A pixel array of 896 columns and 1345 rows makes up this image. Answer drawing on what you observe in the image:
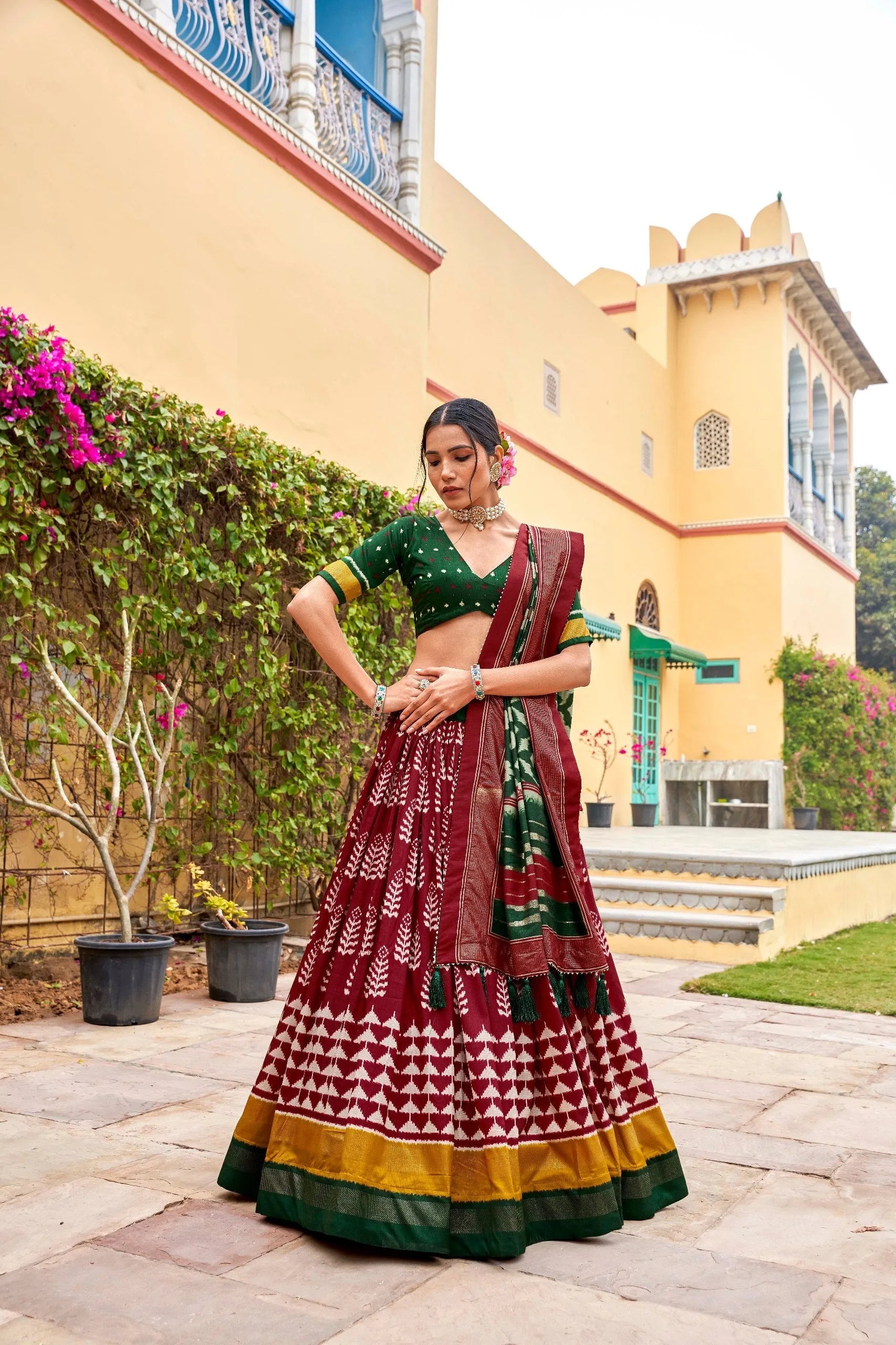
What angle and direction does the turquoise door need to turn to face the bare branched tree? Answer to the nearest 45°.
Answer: approximately 45° to its right

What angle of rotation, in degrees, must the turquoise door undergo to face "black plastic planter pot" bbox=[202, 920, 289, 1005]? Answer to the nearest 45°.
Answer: approximately 45° to its right

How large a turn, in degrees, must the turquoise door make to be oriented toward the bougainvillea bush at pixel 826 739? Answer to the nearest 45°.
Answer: approximately 90° to its left

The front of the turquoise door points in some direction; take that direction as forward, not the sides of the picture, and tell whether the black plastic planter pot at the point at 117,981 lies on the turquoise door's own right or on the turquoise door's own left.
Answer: on the turquoise door's own right

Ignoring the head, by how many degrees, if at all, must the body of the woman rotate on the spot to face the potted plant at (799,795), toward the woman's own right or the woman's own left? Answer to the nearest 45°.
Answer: approximately 180°

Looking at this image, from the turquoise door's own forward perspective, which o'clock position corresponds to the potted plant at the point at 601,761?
The potted plant is roughly at 2 o'clock from the turquoise door.

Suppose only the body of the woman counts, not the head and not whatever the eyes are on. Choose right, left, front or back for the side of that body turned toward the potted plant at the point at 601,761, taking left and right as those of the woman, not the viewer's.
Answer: back

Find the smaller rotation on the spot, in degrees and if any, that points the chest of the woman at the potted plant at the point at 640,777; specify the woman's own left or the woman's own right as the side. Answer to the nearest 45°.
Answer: approximately 180°

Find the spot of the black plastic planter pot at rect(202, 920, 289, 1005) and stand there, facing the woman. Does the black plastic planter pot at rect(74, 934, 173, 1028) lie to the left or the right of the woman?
right

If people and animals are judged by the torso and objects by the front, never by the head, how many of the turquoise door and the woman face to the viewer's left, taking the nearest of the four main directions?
0

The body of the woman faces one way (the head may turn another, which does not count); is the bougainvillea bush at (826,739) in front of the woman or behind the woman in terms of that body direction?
behind

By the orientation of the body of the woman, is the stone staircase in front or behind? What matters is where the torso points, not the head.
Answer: behind

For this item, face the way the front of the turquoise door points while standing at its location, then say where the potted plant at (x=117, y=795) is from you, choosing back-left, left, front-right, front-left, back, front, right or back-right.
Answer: front-right

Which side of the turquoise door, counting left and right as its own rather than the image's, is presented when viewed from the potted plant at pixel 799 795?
left
